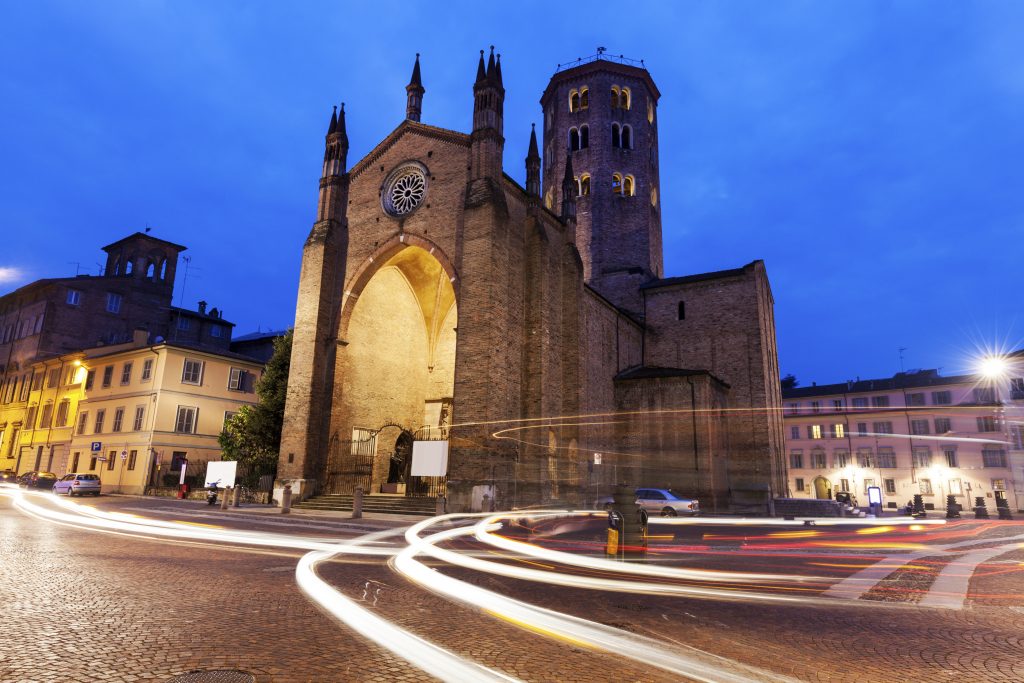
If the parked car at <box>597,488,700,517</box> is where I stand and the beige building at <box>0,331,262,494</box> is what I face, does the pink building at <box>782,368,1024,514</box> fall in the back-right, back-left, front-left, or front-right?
back-right

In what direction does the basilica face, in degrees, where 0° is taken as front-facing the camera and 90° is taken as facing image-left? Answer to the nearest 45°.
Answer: approximately 45°

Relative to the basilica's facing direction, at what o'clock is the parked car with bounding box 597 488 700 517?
The parked car is roughly at 8 o'clock from the basilica.

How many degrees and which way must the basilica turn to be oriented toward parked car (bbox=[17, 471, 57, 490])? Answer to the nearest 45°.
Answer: approximately 45° to its right
